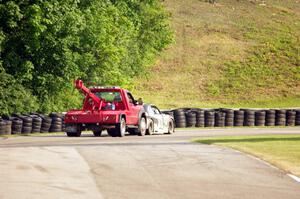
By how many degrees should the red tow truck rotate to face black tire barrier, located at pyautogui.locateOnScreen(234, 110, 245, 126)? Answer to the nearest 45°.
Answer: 0° — it already faces it

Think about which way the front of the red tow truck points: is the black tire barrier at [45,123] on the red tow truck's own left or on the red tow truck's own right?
on the red tow truck's own left

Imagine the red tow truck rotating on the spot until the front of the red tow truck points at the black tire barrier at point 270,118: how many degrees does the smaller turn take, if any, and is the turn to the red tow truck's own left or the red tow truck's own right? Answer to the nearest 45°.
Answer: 0° — it already faces it

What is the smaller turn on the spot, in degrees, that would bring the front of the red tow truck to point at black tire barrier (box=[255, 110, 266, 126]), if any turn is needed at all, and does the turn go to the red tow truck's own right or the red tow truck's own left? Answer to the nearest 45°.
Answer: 0° — it already faces it

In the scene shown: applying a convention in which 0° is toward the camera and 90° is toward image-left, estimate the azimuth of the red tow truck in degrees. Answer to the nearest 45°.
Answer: approximately 225°

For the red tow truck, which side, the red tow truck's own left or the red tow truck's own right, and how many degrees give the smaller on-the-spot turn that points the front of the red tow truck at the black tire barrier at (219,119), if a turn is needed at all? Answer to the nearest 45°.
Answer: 0° — it already faces it

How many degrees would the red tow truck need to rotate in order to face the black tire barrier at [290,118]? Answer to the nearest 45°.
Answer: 0° — it already faces it
